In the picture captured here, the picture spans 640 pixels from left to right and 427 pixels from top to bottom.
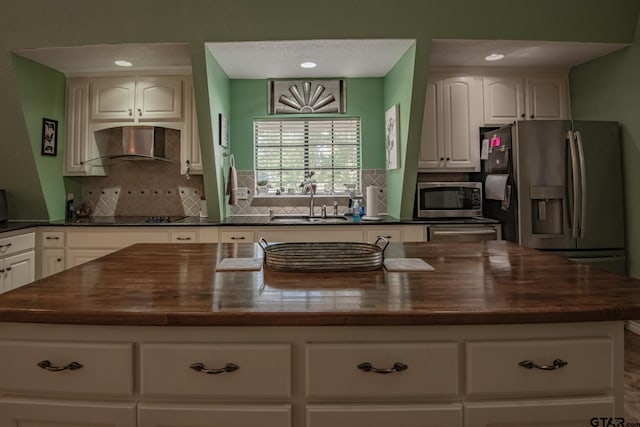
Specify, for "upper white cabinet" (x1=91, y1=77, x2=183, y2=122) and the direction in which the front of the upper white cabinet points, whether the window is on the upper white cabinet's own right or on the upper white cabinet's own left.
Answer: on the upper white cabinet's own left

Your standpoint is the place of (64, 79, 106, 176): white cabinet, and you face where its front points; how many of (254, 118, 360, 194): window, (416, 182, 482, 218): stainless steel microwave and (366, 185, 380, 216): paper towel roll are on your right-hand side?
0

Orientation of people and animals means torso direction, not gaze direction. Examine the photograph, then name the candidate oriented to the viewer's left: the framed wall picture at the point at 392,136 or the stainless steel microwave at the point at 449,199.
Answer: the framed wall picture

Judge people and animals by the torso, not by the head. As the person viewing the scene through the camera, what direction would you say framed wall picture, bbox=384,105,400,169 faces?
facing to the left of the viewer

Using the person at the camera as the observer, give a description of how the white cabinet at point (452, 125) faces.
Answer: facing the viewer

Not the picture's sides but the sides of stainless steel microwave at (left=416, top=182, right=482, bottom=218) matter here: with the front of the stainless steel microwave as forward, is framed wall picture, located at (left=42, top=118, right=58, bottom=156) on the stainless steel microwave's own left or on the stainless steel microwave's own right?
on the stainless steel microwave's own right

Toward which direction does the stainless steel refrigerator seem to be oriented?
toward the camera

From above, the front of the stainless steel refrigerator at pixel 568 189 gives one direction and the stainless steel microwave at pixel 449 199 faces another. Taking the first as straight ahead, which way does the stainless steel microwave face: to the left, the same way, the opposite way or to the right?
the same way

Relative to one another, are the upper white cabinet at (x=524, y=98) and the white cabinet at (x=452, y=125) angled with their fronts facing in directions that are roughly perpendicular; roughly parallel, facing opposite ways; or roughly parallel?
roughly parallel

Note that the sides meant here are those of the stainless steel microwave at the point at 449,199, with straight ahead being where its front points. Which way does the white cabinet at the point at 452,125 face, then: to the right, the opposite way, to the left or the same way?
the same way

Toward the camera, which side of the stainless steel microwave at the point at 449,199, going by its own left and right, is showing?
front

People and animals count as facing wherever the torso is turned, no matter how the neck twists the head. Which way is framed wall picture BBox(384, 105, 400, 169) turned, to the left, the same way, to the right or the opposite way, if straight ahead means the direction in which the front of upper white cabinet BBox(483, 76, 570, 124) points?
to the right

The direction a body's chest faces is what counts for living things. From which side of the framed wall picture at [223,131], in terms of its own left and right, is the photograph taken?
right
